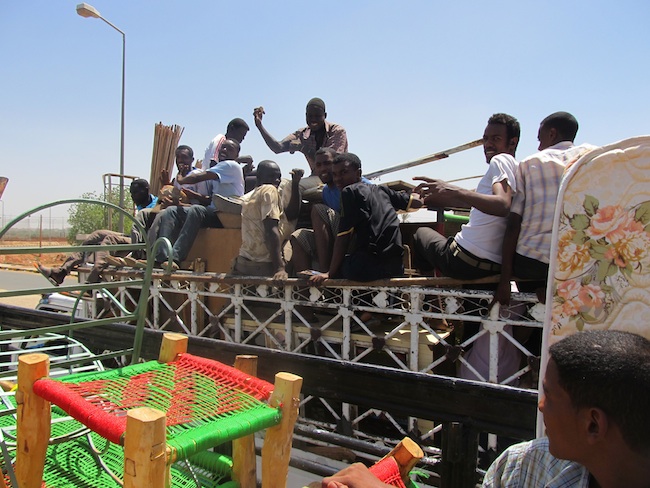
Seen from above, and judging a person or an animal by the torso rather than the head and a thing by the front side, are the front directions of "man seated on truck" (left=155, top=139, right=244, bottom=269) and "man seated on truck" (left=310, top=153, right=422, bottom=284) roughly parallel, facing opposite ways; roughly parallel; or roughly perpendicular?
roughly perpendicular

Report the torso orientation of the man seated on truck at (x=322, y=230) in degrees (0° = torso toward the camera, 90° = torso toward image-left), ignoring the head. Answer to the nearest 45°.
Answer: approximately 45°

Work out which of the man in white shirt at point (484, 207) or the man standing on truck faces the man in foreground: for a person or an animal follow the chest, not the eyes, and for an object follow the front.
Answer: the man standing on truck

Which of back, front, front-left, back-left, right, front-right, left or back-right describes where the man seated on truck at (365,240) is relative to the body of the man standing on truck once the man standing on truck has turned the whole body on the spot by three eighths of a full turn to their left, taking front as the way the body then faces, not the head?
back-right

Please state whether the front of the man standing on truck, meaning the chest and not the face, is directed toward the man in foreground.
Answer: yes

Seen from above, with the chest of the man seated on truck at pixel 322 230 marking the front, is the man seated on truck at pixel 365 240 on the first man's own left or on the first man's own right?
on the first man's own left

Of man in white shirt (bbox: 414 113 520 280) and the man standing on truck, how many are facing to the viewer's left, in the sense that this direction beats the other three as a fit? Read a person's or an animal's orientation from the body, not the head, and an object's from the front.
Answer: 1

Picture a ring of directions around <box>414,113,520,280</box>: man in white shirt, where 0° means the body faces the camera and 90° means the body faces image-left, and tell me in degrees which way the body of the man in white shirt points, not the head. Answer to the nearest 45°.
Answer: approximately 90°

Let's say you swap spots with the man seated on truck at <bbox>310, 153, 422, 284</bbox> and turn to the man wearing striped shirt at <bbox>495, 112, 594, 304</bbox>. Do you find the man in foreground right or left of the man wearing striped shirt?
right

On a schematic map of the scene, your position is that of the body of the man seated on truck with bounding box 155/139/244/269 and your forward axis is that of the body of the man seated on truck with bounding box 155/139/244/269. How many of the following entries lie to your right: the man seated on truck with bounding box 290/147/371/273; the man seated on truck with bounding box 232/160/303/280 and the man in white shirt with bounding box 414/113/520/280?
0

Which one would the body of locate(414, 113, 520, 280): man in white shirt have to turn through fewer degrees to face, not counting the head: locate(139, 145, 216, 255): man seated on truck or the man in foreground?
the man seated on truck

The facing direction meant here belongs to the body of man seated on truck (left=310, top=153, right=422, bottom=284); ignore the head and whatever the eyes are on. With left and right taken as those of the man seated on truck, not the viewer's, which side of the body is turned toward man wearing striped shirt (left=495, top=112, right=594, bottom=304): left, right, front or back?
right

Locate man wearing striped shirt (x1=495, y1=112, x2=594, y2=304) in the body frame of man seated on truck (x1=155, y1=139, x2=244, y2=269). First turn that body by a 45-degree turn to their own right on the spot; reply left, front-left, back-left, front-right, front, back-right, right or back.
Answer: back-left

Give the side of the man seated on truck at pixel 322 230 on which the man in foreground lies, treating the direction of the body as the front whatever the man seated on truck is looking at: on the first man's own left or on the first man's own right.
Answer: on the first man's own left

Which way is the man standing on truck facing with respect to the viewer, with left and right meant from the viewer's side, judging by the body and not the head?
facing the viewer

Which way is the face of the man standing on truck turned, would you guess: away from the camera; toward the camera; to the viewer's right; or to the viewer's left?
toward the camera
